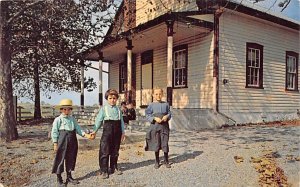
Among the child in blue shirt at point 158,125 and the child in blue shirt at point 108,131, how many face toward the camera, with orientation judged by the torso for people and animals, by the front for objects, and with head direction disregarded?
2

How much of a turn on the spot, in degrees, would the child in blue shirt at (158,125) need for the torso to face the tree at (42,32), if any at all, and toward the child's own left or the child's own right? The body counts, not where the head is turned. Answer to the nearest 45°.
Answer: approximately 135° to the child's own right

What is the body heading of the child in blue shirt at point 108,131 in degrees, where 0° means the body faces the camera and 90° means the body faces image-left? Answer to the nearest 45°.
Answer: approximately 0°

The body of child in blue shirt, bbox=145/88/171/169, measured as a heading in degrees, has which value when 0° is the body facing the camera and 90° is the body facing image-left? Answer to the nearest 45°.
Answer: approximately 0°

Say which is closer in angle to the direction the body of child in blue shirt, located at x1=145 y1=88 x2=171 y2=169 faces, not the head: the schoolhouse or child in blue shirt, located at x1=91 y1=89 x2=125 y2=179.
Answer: the child in blue shirt

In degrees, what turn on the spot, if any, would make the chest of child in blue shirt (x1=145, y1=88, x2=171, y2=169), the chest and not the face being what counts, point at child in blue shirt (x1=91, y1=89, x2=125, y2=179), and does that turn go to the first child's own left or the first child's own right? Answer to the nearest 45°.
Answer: approximately 45° to the first child's own right

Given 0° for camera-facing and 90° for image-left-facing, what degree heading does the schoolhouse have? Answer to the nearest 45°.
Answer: approximately 45°
